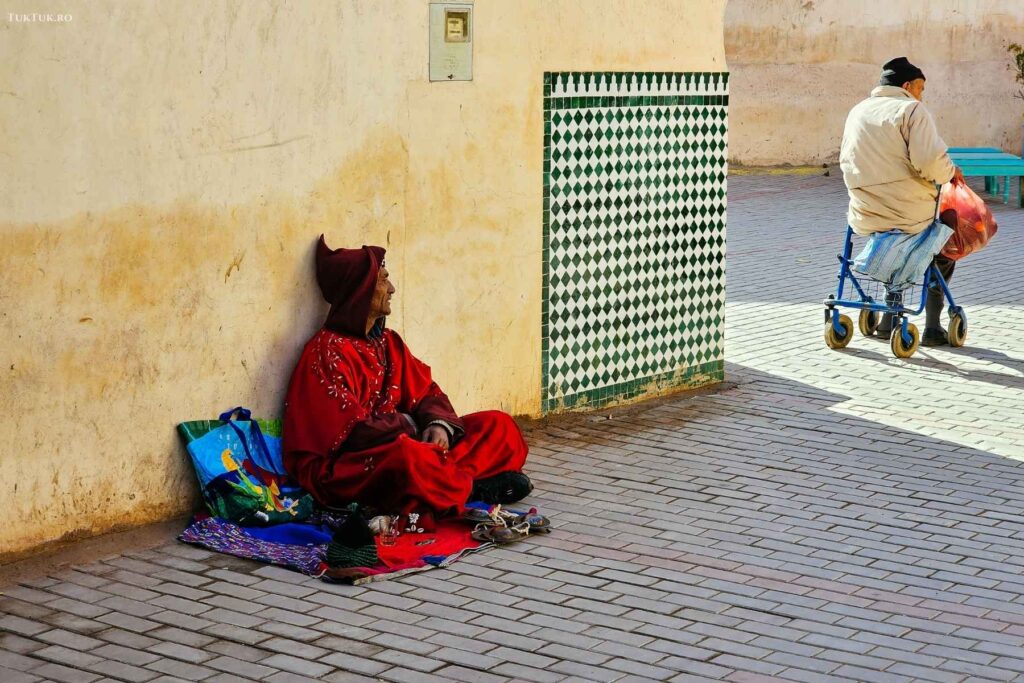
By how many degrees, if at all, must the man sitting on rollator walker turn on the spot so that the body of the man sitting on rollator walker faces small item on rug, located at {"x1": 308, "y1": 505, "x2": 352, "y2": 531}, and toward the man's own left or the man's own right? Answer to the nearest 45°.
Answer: approximately 180°

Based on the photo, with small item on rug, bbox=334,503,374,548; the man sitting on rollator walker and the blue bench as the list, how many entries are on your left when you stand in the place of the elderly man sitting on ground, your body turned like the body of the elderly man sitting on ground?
2

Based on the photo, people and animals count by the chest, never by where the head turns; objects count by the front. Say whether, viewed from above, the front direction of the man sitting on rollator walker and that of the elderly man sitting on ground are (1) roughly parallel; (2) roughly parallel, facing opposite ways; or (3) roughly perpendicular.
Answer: roughly perpendicular

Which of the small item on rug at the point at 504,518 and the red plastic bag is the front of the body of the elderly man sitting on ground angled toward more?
the small item on rug

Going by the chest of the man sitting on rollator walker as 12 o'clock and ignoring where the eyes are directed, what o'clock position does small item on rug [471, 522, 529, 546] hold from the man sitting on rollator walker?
The small item on rug is roughly at 5 o'clock from the man sitting on rollator walker.

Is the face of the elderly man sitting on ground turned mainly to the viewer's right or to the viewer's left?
to the viewer's right

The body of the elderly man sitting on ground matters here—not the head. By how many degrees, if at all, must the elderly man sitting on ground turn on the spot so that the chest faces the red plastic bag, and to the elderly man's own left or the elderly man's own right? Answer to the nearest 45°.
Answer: approximately 90° to the elderly man's own left

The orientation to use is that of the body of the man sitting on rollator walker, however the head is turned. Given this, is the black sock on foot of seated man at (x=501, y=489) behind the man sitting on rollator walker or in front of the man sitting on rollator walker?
behind

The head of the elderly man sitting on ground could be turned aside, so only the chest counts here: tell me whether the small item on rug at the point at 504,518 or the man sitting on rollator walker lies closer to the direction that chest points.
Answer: the small item on rug

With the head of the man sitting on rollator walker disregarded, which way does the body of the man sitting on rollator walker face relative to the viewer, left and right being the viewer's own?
facing away from the viewer and to the right of the viewer

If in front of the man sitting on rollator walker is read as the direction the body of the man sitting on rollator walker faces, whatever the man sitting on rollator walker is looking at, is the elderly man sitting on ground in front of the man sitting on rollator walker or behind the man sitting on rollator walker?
behind
